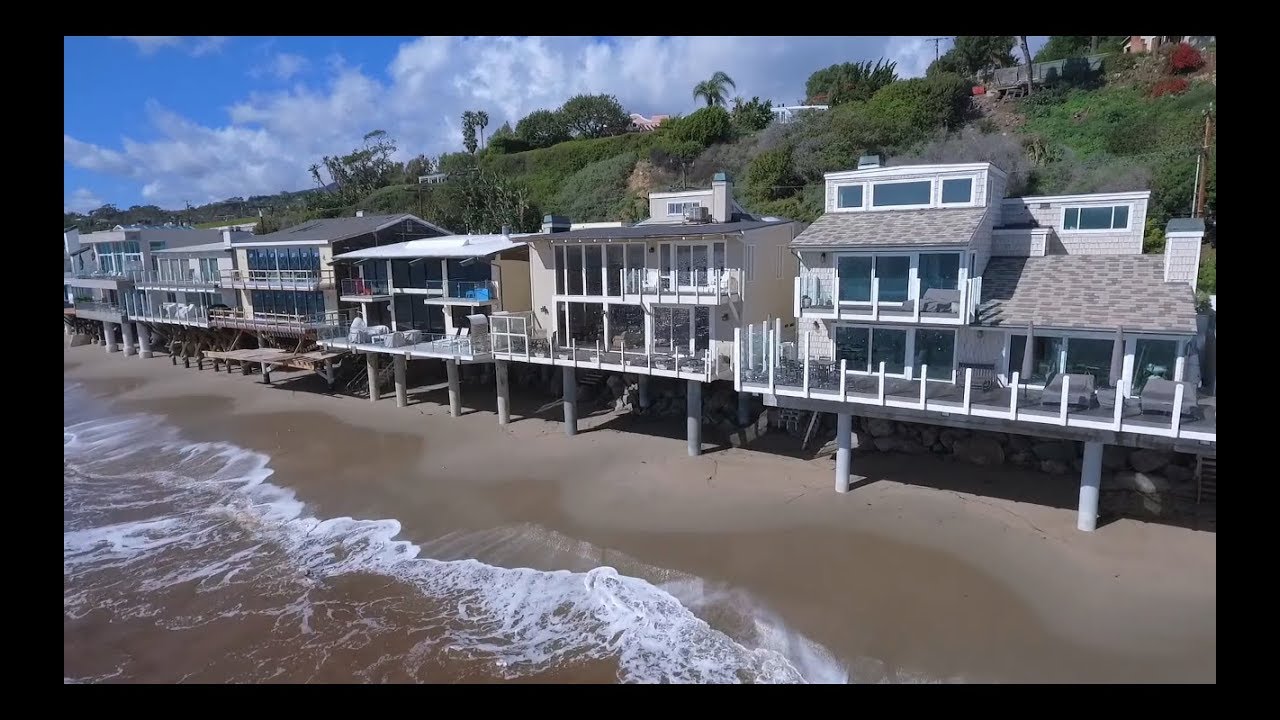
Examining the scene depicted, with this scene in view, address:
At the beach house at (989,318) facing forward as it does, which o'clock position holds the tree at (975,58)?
The tree is roughly at 6 o'clock from the beach house.

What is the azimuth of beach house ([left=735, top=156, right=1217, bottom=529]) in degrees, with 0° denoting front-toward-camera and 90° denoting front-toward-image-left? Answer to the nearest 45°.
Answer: approximately 0°

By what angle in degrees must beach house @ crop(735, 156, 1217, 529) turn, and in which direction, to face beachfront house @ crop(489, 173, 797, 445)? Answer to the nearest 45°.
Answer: approximately 90° to its right
